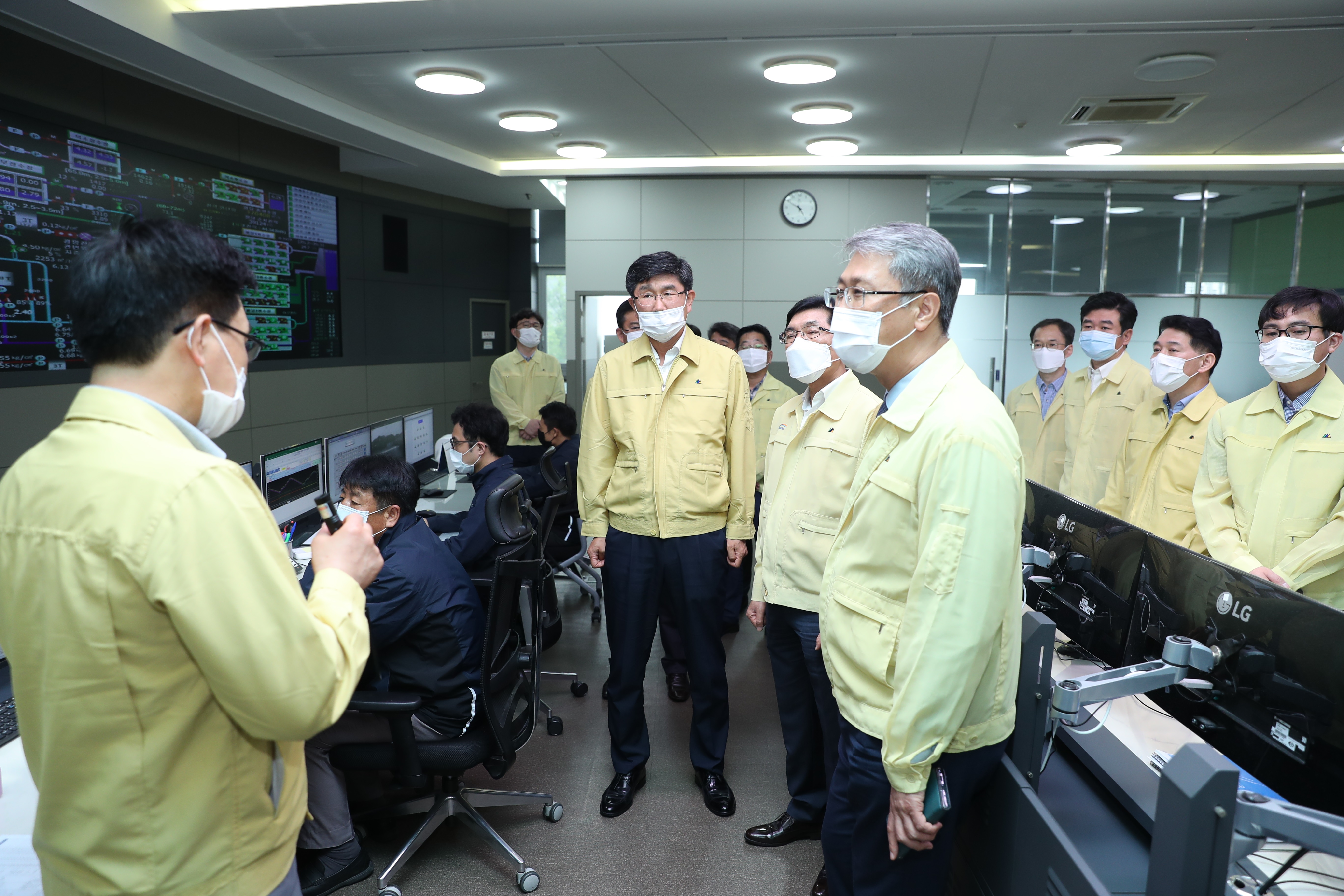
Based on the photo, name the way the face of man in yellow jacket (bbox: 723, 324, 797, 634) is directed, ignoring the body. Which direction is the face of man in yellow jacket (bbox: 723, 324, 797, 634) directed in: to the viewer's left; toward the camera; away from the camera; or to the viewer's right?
toward the camera

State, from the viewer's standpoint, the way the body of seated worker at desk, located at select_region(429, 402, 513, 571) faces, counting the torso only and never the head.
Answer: to the viewer's left

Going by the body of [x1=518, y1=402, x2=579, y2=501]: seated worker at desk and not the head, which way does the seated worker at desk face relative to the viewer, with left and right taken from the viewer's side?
facing to the left of the viewer

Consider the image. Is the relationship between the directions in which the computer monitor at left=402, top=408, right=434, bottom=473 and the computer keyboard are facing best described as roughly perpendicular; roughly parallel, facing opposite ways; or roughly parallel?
roughly parallel

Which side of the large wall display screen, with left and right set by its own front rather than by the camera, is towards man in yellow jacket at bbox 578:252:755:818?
front

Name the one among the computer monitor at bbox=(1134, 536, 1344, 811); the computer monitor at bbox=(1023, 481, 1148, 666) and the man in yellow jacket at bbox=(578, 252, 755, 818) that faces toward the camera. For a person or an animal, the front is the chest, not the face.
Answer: the man in yellow jacket

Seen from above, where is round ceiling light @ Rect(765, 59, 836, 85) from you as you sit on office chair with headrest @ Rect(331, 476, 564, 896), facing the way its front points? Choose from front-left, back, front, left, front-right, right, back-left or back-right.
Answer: back-right

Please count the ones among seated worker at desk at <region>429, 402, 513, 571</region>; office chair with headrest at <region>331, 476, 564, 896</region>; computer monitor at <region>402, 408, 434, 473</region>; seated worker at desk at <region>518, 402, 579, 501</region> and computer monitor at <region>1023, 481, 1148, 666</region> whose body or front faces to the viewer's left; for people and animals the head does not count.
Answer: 3

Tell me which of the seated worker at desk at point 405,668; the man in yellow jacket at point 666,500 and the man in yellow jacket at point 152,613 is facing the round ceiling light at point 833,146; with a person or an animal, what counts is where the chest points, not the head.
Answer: the man in yellow jacket at point 152,613

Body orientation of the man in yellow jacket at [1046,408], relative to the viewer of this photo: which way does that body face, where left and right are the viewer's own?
facing the viewer and to the left of the viewer

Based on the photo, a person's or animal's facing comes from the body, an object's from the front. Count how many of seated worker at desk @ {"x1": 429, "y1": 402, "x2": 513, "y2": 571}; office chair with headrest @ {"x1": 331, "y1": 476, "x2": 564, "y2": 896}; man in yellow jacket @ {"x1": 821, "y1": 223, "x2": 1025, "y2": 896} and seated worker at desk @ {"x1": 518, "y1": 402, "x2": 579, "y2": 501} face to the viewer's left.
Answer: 4

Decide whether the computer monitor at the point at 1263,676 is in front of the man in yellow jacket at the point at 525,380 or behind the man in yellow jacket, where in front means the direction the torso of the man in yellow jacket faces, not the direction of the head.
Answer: in front

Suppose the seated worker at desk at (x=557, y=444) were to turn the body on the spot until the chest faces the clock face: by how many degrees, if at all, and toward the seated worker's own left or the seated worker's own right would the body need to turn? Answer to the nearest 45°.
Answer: approximately 135° to the seated worker's own right

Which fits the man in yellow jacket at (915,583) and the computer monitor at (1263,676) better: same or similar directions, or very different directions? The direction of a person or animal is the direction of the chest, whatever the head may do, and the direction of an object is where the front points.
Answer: very different directions

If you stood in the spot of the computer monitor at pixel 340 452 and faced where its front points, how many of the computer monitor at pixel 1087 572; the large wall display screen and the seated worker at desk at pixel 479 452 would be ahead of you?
2

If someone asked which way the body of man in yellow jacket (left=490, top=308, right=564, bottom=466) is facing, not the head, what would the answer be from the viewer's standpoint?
toward the camera

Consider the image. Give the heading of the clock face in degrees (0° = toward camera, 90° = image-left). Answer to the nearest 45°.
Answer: approximately 0°

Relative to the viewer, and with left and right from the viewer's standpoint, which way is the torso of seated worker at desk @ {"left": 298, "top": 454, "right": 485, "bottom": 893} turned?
facing to the left of the viewer

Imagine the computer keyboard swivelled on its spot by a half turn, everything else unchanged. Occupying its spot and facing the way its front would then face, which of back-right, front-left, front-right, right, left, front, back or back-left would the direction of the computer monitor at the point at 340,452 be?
right

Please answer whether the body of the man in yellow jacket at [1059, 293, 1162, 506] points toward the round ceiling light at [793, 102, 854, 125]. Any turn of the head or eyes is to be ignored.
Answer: no
